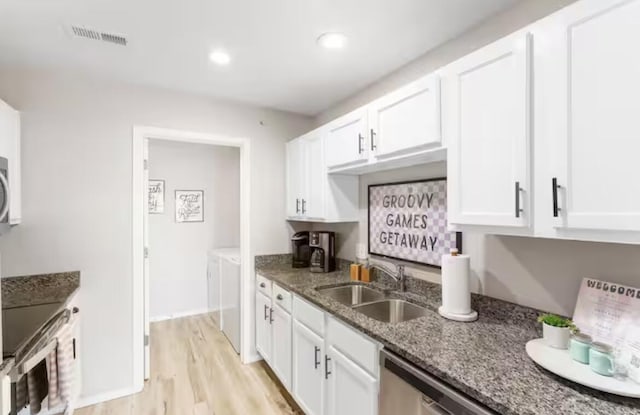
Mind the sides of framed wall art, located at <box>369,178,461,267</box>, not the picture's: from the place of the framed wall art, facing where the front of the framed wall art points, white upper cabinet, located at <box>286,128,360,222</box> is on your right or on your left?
on your right

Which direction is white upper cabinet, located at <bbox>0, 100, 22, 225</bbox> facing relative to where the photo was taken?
to the viewer's right

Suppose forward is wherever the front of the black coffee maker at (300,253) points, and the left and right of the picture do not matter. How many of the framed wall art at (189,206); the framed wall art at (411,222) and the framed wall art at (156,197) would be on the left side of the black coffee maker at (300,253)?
1

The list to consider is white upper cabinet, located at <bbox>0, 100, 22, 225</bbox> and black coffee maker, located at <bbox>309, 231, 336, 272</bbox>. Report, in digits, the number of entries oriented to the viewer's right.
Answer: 1

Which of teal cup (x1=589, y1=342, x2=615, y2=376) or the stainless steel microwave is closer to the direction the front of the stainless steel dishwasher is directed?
the stainless steel microwave

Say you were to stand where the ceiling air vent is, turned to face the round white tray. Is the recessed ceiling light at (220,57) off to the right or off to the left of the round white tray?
left

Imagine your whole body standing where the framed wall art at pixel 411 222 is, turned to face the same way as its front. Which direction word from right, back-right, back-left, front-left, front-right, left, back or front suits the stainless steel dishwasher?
front-left

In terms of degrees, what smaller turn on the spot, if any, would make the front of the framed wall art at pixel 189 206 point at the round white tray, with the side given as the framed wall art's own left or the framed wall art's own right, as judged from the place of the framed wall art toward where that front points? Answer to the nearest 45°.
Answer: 0° — it already faces it
